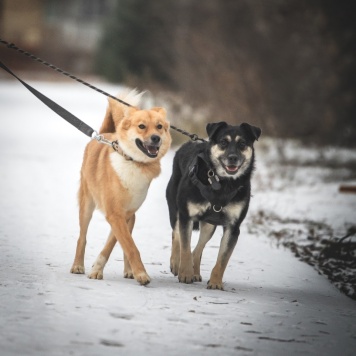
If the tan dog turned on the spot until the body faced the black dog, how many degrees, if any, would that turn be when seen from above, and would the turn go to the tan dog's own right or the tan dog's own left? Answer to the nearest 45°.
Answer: approximately 45° to the tan dog's own left

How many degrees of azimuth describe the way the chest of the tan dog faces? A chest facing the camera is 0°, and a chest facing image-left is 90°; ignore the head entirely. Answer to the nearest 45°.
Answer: approximately 315°
